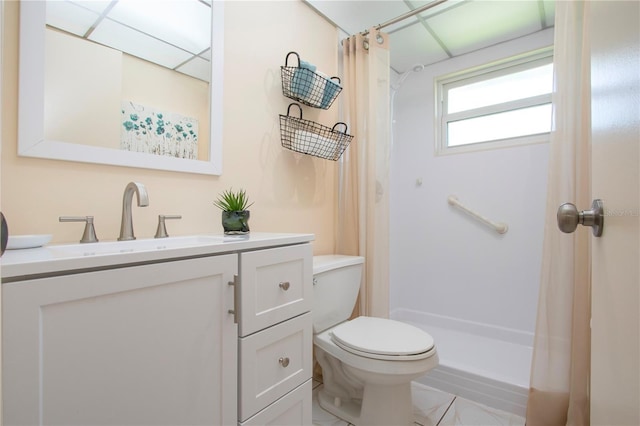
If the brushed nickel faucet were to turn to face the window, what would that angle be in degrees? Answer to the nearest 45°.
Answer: approximately 45° to its left

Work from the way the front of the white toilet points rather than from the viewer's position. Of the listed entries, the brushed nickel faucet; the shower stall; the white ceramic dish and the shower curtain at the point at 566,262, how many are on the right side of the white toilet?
2

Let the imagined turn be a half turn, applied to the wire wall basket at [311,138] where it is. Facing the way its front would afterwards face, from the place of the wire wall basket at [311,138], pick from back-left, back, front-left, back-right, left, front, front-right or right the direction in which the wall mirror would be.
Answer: left

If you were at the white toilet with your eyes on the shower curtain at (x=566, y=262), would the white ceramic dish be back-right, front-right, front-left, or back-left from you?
back-right

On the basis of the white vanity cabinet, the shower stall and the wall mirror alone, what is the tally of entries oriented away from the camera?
0

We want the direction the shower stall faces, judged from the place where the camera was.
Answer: facing the viewer and to the left of the viewer

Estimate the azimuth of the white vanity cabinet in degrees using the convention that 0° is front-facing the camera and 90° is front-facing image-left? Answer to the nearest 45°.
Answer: approximately 315°

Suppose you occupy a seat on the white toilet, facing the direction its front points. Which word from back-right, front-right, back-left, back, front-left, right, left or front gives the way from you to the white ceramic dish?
right

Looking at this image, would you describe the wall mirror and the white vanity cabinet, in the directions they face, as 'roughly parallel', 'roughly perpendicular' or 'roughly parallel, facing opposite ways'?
roughly parallel

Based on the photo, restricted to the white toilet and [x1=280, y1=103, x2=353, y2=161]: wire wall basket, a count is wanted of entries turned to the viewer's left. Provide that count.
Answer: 0

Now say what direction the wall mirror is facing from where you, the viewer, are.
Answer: facing the viewer and to the right of the viewer

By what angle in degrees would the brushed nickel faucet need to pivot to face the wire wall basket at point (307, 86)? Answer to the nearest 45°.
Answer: approximately 45° to its left
